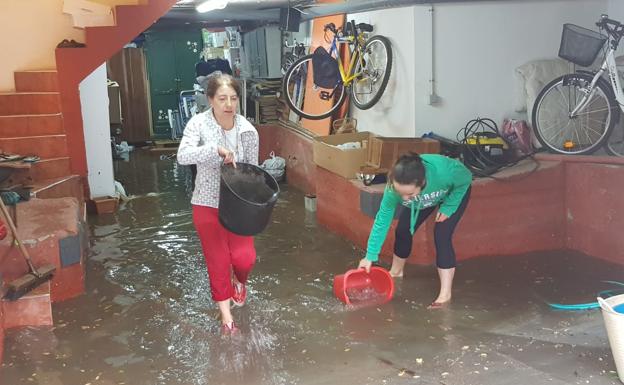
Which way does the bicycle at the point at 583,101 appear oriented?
to the viewer's left

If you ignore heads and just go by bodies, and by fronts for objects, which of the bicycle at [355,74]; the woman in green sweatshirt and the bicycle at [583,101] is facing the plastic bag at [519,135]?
the bicycle at [583,101]

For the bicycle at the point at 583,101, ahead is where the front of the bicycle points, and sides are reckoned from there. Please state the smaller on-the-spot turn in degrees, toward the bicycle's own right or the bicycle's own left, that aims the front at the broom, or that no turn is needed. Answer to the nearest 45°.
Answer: approximately 45° to the bicycle's own left

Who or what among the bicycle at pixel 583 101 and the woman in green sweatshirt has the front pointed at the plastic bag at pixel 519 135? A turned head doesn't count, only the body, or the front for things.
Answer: the bicycle
